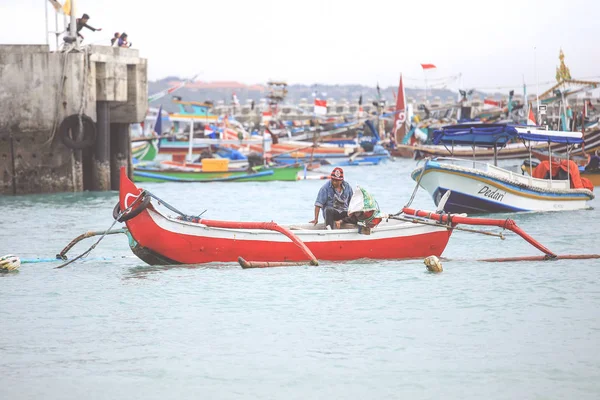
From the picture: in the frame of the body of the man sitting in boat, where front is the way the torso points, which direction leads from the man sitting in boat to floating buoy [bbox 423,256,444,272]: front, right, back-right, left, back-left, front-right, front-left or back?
left

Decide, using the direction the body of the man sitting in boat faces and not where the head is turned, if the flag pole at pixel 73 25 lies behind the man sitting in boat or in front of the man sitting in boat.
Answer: behind

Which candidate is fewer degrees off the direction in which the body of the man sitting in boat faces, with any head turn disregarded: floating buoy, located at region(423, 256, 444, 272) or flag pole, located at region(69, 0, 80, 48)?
the floating buoy

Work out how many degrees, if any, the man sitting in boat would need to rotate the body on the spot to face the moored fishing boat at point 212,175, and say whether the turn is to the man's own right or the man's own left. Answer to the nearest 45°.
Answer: approximately 180°

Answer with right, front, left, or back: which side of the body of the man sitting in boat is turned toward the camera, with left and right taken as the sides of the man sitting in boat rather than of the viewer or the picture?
front

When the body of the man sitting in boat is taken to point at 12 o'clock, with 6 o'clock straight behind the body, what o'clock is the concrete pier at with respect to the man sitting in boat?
The concrete pier is roughly at 5 o'clock from the man sitting in boat.

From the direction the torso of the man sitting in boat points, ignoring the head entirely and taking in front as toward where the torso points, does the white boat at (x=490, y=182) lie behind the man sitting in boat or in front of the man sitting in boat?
behind

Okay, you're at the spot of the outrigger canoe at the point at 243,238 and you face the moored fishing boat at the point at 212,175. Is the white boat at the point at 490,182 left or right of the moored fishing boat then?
right

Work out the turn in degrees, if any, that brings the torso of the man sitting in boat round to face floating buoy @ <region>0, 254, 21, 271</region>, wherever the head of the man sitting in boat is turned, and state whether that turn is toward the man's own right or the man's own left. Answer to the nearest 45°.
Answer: approximately 90° to the man's own right

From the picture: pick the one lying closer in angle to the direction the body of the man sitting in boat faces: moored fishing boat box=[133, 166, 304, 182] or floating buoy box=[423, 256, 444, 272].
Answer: the floating buoy
